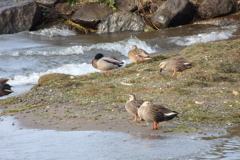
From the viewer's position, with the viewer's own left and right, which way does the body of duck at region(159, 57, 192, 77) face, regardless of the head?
facing to the left of the viewer

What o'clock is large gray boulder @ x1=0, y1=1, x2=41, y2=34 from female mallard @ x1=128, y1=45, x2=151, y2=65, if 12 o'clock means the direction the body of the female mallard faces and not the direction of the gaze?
The large gray boulder is roughly at 2 o'clock from the female mallard.

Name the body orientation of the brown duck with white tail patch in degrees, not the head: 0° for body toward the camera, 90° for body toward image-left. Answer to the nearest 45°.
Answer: approximately 90°

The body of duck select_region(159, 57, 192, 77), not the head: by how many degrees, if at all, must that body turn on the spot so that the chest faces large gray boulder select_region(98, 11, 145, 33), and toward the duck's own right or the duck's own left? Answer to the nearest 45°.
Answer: approximately 90° to the duck's own right

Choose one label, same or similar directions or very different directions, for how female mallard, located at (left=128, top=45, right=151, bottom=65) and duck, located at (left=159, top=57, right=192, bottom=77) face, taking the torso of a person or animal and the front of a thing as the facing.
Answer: same or similar directions

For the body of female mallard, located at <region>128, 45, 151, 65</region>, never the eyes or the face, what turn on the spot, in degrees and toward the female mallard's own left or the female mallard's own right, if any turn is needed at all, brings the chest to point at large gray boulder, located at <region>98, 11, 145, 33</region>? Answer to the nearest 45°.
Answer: approximately 90° to the female mallard's own right

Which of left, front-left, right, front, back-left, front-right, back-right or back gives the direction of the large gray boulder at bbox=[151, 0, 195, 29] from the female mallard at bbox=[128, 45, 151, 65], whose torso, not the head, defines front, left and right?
right

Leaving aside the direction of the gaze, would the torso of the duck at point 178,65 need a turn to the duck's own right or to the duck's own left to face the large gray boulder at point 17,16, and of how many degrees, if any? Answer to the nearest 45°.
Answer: approximately 45° to the duck's own right

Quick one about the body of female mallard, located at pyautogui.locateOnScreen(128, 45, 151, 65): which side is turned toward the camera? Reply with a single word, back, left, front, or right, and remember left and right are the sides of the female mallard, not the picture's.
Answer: left

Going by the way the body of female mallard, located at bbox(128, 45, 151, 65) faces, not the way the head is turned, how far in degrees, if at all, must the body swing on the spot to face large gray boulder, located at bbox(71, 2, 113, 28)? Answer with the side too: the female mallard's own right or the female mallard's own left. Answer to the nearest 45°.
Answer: approximately 90° to the female mallard's own right

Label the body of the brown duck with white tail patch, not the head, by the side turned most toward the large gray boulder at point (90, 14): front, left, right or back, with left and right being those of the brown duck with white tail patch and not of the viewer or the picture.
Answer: right

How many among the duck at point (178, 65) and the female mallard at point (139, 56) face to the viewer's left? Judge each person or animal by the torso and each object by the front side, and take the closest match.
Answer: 2
